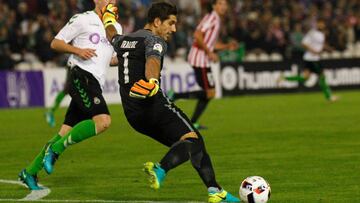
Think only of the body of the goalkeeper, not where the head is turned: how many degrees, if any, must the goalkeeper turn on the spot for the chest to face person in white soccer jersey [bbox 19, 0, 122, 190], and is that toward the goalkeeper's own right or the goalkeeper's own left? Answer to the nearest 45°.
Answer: approximately 90° to the goalkeeper's own left

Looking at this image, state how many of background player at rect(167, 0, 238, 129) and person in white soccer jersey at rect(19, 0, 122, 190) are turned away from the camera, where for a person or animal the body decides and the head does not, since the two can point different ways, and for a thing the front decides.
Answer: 0

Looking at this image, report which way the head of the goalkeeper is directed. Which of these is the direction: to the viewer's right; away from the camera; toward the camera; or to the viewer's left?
to the viewer's right

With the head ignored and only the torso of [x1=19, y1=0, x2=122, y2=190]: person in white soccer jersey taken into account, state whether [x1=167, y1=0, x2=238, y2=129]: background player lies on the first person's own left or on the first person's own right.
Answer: on the first person's own left

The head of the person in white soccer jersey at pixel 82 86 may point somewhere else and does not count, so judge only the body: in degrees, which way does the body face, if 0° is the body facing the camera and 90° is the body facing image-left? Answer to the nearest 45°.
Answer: approximately 315°

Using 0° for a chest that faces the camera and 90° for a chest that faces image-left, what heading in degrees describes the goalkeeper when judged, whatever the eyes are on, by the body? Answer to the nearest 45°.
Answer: approximately 225°

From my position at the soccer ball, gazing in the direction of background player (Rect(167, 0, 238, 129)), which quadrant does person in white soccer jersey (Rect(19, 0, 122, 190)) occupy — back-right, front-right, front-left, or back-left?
front-left
